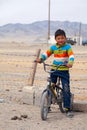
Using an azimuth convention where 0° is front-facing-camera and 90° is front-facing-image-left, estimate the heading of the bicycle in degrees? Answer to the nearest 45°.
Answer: approximately 45°
